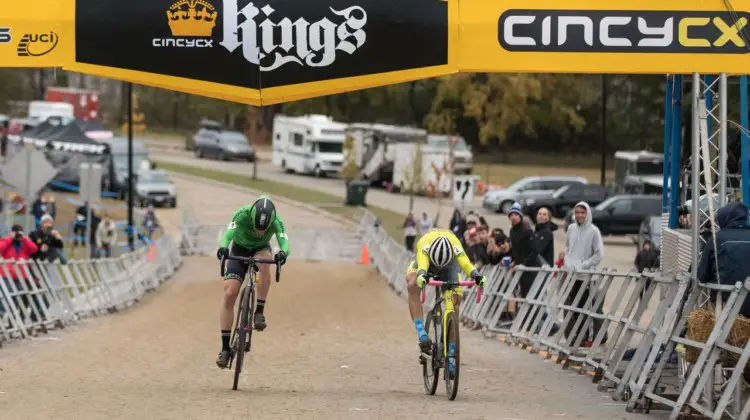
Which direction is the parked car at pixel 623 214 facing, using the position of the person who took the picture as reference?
facing to the left of the viewer

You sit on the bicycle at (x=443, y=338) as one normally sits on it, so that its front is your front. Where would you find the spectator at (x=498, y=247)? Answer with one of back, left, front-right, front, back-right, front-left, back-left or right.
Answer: back

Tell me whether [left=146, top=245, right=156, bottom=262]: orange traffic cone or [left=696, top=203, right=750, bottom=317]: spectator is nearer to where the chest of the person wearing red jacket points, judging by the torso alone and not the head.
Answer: the spectator

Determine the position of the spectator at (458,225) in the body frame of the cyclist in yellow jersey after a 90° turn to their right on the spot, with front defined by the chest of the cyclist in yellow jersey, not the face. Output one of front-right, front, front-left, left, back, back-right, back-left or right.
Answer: right

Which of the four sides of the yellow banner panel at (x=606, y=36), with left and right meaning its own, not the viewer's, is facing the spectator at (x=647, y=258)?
back

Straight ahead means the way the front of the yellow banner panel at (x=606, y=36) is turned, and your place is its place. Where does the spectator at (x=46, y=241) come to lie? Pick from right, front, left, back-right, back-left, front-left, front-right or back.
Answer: back-right

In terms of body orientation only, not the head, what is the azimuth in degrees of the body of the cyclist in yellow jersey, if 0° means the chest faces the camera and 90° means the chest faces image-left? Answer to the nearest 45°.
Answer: approximately 0°

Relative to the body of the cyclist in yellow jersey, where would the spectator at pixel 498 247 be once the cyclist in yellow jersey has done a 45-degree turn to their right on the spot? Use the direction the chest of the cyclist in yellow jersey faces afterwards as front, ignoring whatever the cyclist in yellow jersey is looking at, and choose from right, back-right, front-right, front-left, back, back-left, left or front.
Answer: back-right
